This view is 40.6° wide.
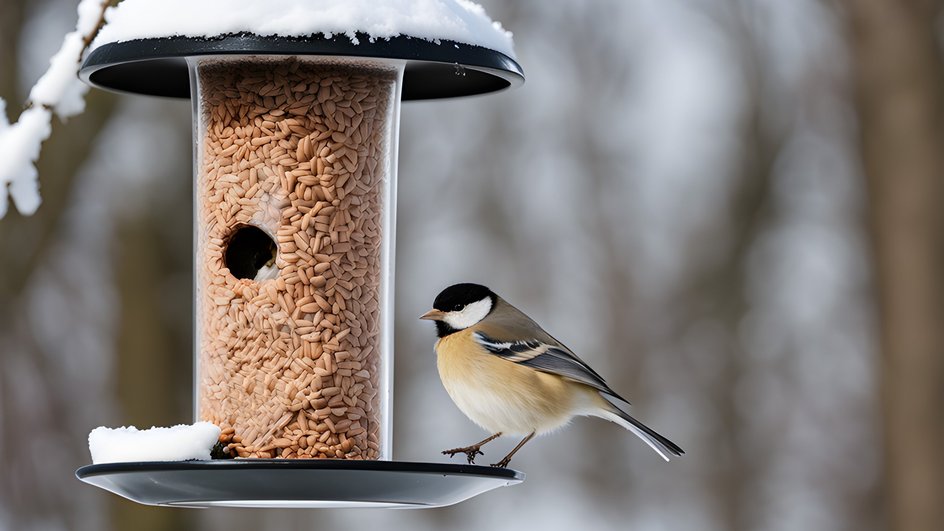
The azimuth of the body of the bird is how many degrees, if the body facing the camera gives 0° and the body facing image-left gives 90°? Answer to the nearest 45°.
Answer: approximately 90°

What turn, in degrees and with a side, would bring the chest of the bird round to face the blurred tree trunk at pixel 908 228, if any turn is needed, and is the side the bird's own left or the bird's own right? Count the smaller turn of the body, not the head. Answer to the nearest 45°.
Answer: approximately 135° to the bird's own right

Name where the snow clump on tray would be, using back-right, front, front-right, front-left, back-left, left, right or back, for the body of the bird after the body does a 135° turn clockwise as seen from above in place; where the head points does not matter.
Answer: back

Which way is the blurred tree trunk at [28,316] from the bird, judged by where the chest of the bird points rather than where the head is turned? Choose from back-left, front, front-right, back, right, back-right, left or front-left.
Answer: front-right
